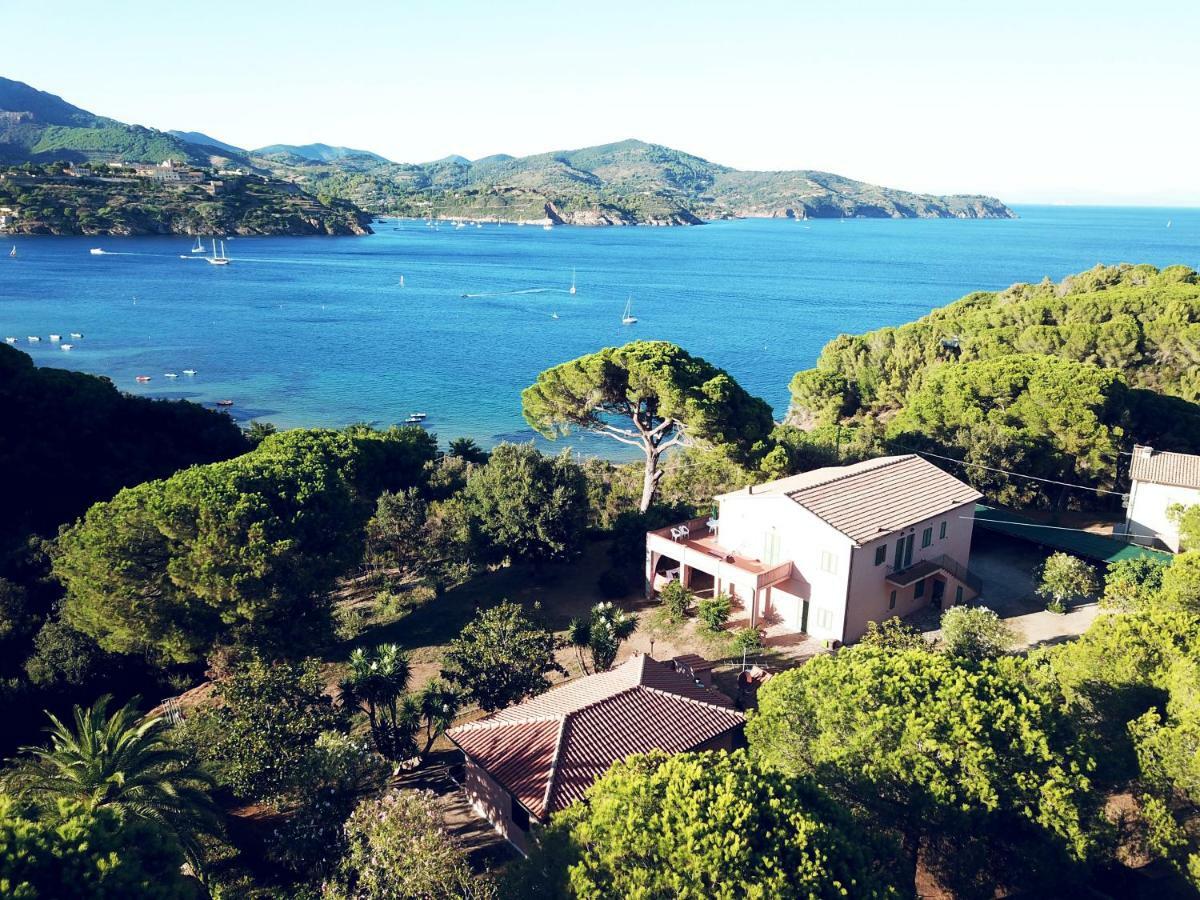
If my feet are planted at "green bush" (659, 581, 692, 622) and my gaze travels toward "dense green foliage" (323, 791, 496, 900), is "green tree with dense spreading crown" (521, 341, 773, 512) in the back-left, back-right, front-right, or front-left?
back-right
